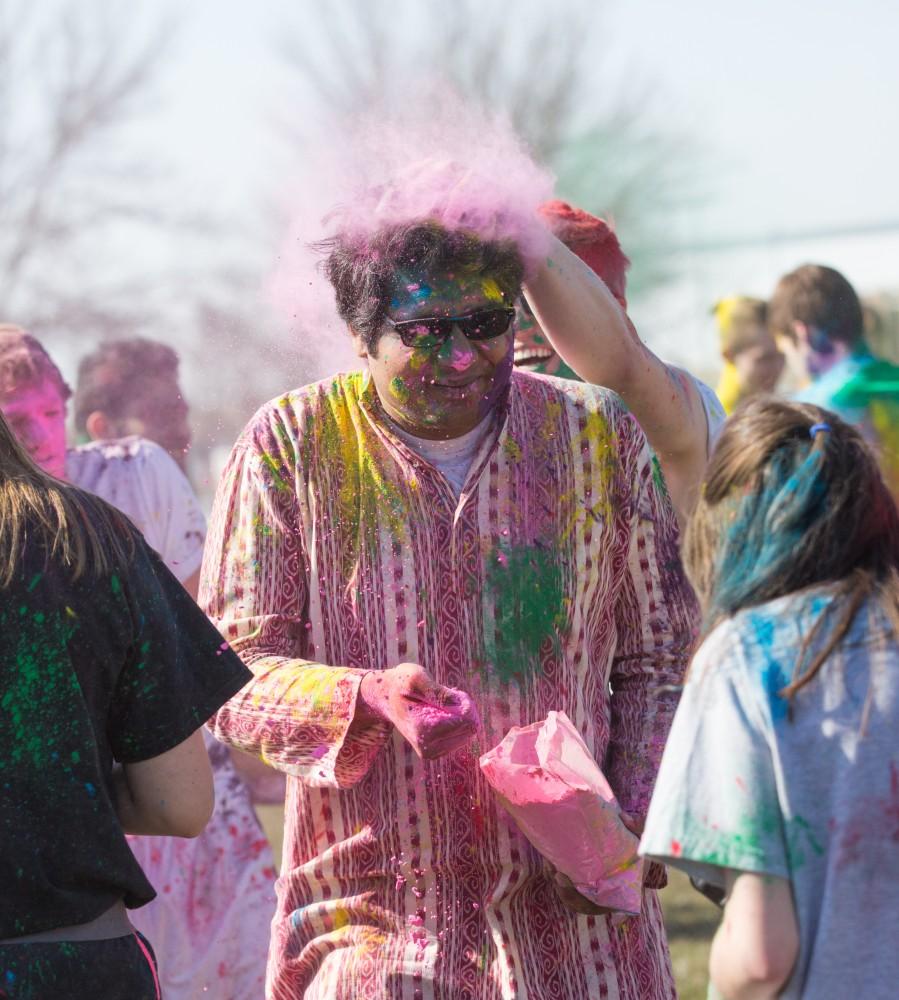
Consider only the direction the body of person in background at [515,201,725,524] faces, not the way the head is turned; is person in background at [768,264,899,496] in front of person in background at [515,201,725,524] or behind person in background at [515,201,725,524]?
behind

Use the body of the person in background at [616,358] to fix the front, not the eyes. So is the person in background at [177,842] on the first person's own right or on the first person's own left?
on the first person's own right

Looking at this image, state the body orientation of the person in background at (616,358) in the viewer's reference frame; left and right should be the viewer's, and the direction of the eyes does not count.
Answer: facing the viewer and to the left of the viewer

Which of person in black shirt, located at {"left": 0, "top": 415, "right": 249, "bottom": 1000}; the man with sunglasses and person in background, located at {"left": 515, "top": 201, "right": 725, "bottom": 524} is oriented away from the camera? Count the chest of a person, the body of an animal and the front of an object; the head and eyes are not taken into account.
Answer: person in black shirt, located at {"left": 0, "top": 415, "right": 249, "bottom": 1000}

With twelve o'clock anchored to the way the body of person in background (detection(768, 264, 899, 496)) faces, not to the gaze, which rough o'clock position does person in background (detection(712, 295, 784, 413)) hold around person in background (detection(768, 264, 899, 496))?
person in background (detection(712, 295, 784, 413)) is roughly at 1 o'clock from person in background (detection(768, 264, 899, 496)).

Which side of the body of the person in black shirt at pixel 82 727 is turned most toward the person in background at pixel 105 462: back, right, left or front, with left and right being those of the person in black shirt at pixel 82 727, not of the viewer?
front

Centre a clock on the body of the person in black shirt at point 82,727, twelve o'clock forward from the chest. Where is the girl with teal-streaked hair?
The girl with teal-streaked hair is roughly at 4 o'clock from the person in black shirt.

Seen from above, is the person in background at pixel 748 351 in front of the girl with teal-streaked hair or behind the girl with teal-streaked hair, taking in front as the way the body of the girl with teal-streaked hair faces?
in front

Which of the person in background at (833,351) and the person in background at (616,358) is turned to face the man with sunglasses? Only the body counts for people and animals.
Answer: the person in background at (616,358)

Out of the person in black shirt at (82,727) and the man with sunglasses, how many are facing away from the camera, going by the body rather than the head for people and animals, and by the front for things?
1

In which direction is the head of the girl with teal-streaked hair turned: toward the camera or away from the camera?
away from the camera

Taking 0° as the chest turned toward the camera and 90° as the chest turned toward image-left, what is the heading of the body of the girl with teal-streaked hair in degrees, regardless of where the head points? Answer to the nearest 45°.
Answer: approximately 135°

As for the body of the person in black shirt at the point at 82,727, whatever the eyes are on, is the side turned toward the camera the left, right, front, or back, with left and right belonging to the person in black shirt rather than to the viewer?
back
